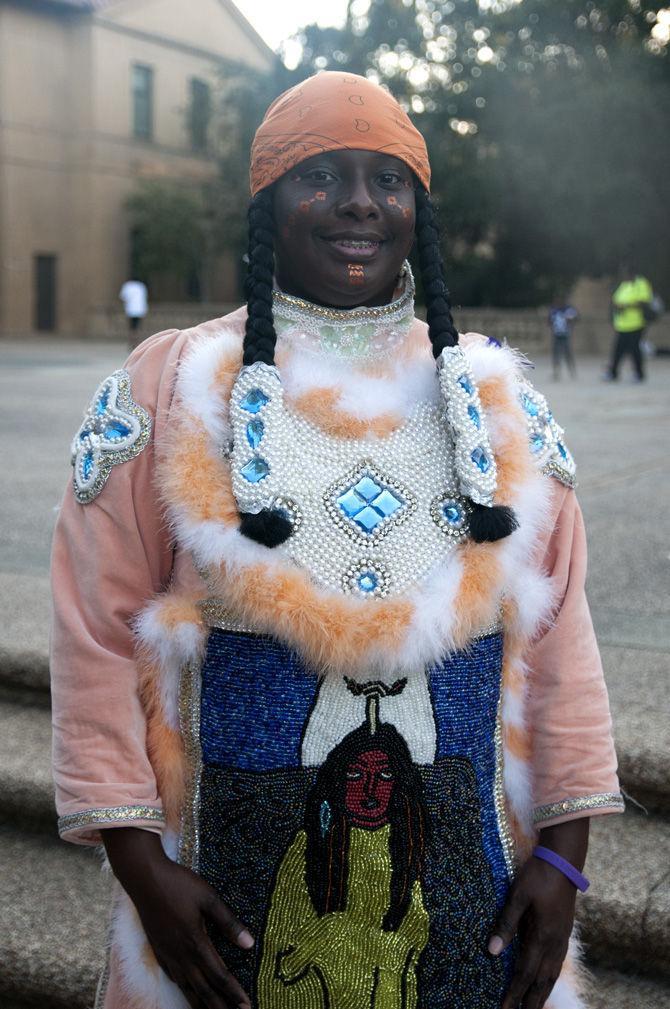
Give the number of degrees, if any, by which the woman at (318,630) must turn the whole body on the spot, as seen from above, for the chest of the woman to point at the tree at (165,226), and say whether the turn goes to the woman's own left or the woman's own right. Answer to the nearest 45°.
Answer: approximately 180°

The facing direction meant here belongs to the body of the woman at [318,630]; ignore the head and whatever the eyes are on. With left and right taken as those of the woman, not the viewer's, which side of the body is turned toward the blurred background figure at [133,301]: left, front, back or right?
back

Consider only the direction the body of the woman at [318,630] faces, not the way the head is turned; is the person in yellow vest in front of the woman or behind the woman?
behind

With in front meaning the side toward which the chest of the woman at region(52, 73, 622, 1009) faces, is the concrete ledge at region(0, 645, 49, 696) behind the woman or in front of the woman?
behind

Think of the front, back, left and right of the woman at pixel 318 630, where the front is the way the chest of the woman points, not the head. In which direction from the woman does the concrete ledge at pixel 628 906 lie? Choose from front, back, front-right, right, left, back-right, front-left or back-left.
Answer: back-left

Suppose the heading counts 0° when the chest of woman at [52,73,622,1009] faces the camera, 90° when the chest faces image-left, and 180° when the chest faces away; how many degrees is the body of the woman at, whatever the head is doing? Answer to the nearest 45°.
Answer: approximately 0°

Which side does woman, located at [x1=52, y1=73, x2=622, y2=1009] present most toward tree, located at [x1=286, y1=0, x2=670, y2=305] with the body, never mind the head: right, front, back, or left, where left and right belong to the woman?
back

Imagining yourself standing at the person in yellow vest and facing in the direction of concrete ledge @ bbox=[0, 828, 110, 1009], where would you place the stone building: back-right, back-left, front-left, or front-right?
back-right
